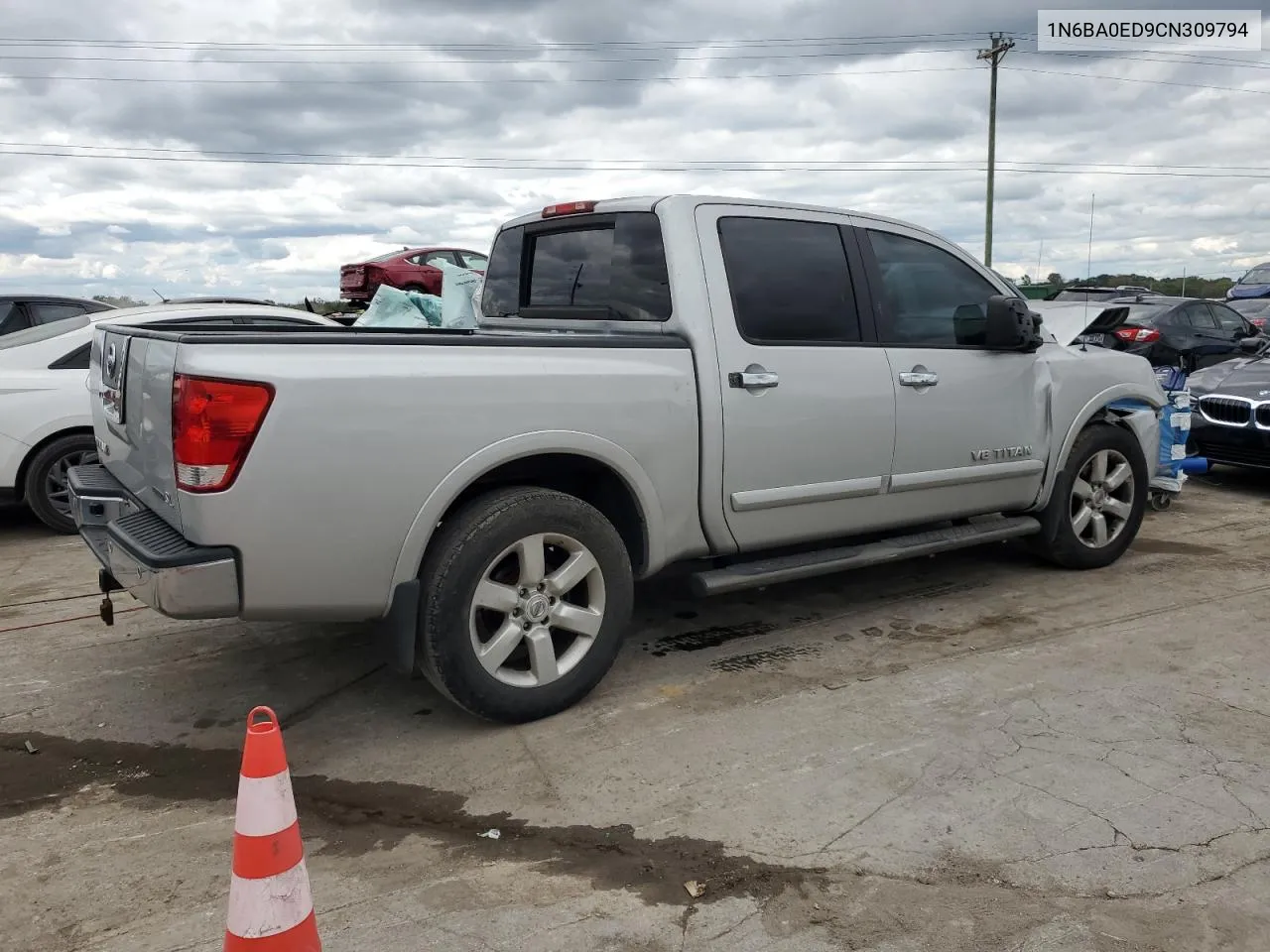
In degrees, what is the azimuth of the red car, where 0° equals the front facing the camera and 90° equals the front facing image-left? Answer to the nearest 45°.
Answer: approximately 225°

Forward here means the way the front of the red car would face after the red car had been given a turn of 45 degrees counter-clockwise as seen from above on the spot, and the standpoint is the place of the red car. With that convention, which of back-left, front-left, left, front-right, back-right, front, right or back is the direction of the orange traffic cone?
back

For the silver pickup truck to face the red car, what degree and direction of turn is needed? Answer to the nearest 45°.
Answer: approximately 45° to its left

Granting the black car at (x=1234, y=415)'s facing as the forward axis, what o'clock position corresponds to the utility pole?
The utility pole is roughly at 4 o'clock from the black car.

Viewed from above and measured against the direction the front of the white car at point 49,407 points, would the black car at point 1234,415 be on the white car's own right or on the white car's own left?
on the white car's own right

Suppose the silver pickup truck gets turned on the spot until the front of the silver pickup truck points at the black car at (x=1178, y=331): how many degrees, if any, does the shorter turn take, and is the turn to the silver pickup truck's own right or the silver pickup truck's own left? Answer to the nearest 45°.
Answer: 0° — it already faces it

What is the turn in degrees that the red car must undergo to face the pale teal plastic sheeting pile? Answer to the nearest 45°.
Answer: approximately 135° to its right

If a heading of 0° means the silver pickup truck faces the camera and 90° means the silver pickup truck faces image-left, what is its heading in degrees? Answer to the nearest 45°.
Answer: approximately 225°

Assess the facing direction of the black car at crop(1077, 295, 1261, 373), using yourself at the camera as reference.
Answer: facing away from the viewer and to the right of the viewer
